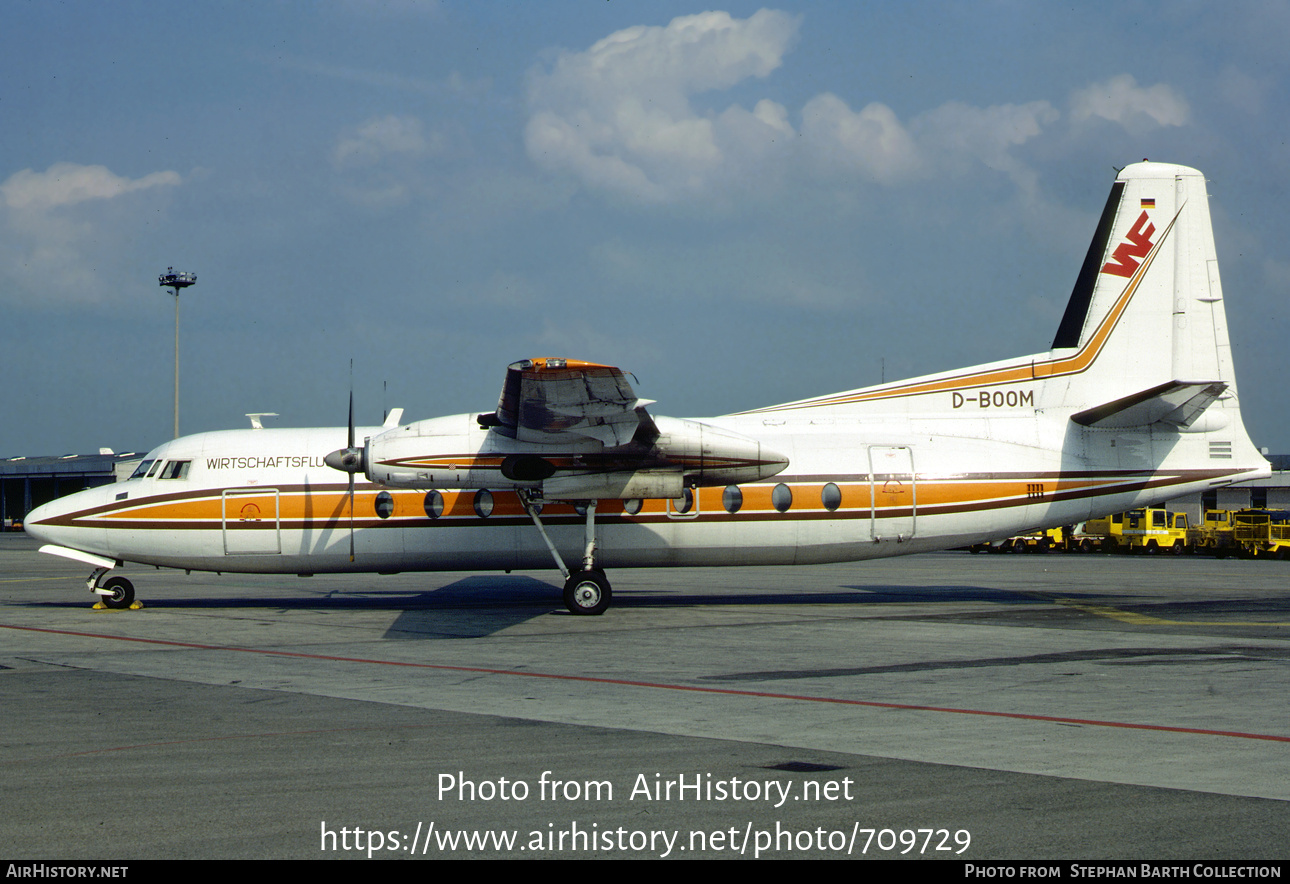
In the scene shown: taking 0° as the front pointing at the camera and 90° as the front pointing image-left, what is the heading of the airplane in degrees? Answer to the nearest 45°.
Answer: approximately 90°

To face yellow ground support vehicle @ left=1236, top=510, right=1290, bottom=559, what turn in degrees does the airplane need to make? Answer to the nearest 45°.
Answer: approximately 135° to its right

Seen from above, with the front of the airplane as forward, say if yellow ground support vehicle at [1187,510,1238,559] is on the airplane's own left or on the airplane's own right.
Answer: on the airplane's own right

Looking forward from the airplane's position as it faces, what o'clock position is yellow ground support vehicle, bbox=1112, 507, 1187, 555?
The yellow ground support vehicle is roughly at 4 o'clock from the airplane.

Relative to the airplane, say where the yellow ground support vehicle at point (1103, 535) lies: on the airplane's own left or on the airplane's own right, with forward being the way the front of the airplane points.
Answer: on the airplane's own right
